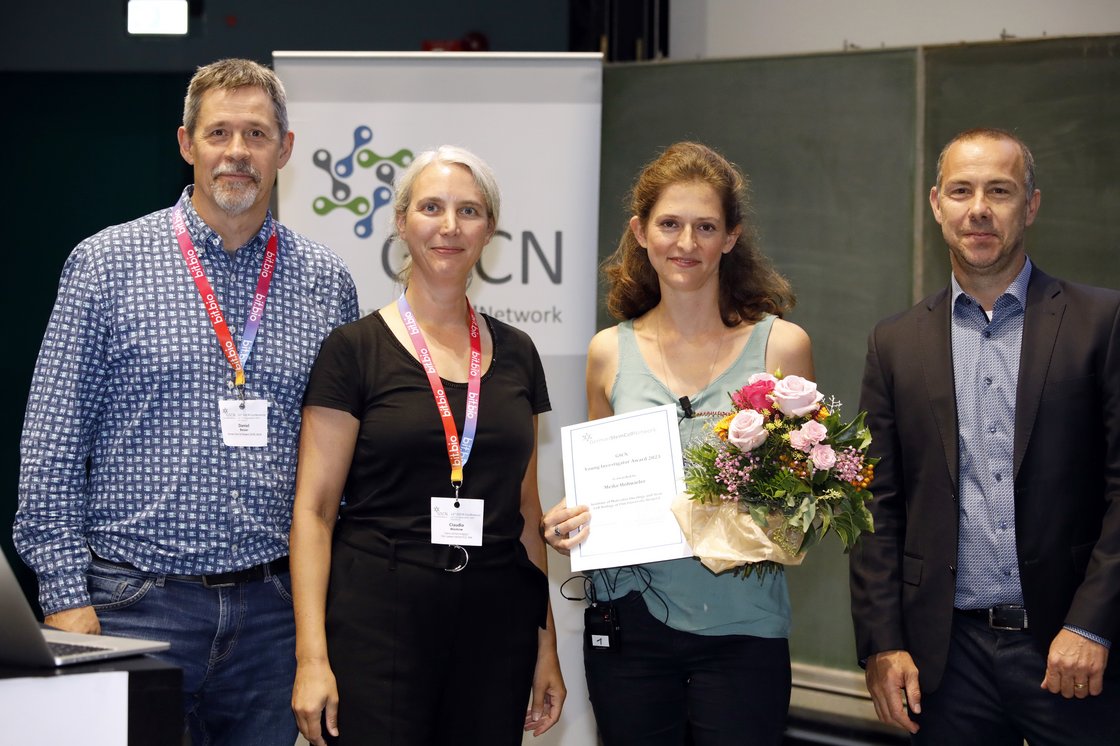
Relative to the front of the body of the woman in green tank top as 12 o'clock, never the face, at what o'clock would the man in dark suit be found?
The man in dark suit is roughly at 9 o'clock from the woman in green tank top.

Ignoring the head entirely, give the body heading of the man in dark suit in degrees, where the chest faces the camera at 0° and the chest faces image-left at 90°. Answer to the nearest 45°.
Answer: approximately 0°

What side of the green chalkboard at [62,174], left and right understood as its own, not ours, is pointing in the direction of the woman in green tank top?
front

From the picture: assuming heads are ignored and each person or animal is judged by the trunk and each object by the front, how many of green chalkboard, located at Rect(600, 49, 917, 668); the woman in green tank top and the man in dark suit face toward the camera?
3

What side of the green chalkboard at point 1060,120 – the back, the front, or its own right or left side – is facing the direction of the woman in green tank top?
front

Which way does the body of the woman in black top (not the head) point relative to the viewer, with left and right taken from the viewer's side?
facing the viewer

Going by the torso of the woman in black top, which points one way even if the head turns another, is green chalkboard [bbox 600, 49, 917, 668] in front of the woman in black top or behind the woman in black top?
behind

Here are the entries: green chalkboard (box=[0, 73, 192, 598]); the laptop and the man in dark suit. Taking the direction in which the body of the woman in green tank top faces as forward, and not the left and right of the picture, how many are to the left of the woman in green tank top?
1

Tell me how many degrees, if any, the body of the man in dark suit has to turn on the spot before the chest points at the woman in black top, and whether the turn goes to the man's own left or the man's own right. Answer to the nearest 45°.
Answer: approximately 45° to the man's own right

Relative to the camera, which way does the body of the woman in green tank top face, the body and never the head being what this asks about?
toward the camera

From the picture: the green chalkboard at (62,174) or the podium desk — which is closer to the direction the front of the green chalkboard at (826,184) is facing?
the podium desk

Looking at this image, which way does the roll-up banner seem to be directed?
toward the camera

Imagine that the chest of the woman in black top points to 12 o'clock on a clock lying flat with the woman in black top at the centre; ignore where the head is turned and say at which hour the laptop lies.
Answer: The laptop is roughly at 1 o'clock from the woman in black top.
